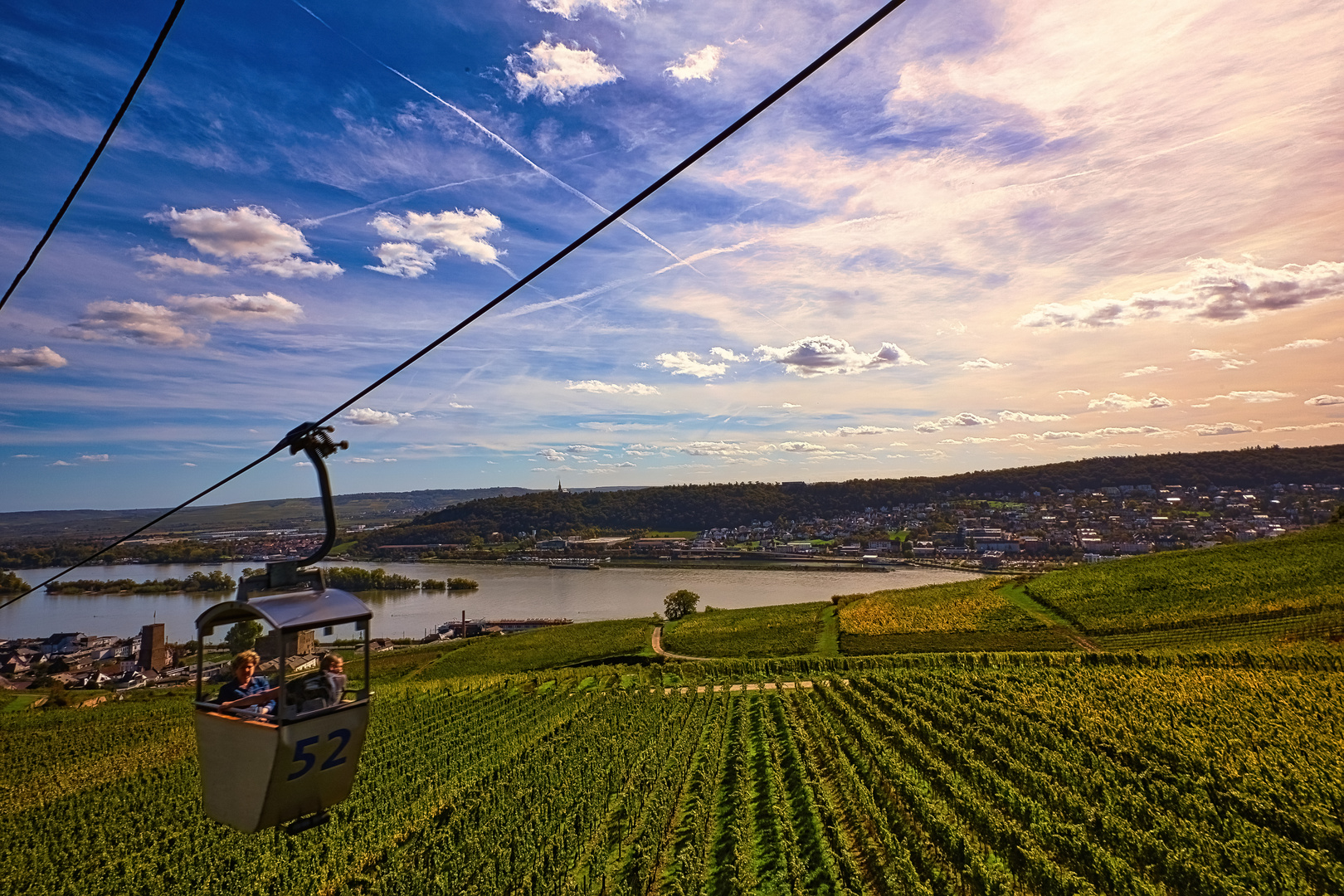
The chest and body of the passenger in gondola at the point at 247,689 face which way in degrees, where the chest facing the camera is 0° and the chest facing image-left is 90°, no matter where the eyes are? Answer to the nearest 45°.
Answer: approximately 0°

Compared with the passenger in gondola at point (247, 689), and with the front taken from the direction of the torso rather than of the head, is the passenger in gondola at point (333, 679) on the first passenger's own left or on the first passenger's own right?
on the first passenger's own left
